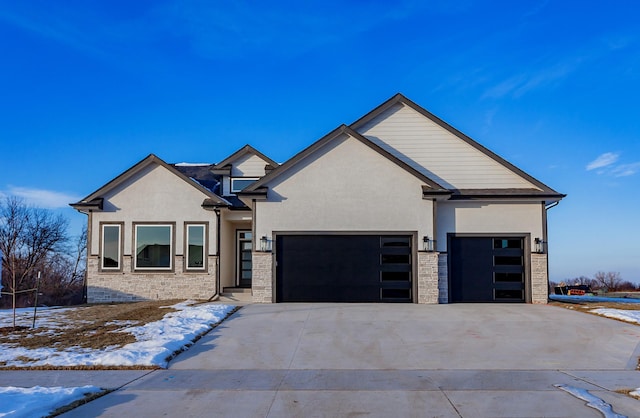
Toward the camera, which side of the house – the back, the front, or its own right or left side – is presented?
front
